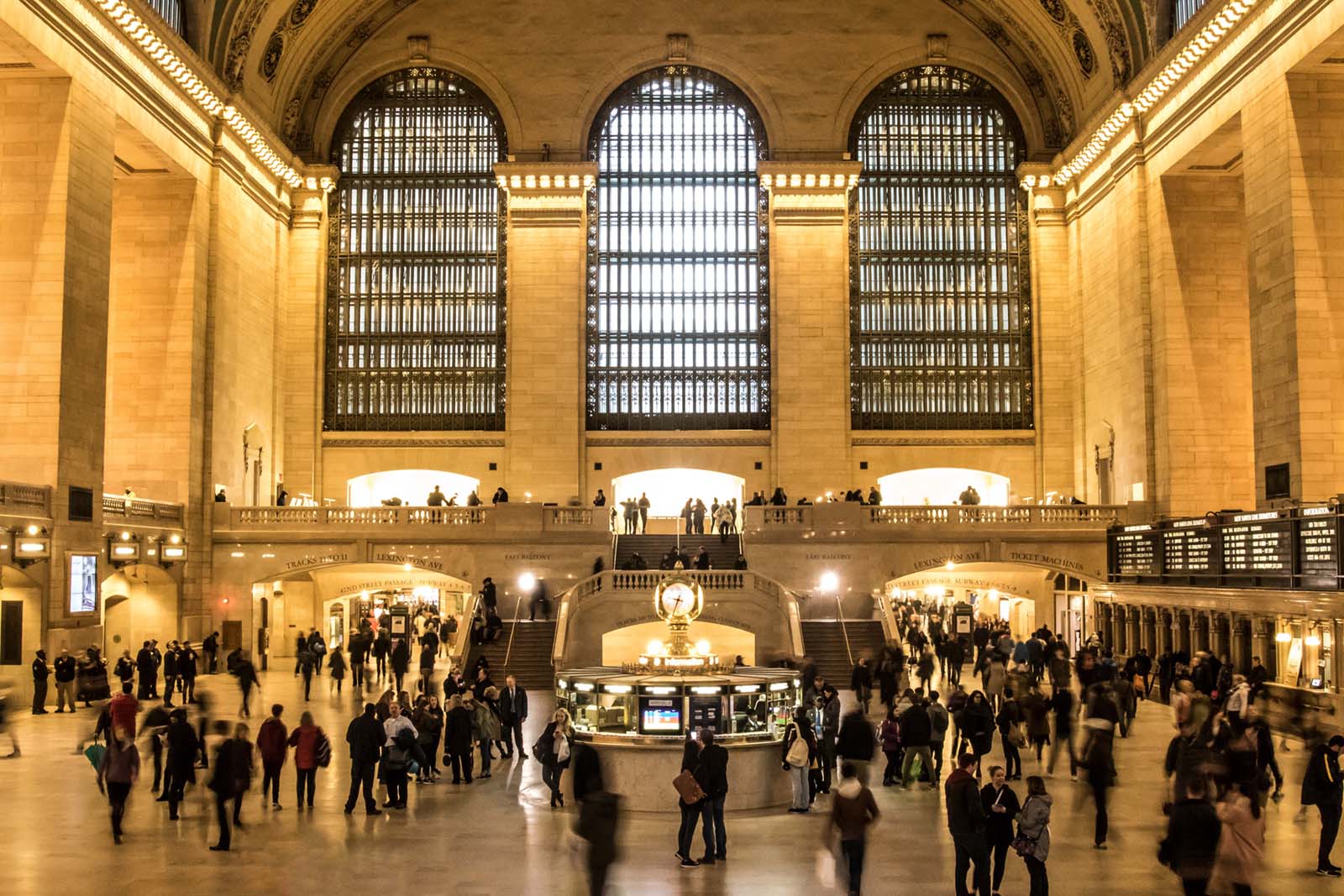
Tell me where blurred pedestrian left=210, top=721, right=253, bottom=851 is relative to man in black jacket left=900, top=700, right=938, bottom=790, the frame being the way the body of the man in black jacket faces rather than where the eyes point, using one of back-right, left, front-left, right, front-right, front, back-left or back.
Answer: back-left

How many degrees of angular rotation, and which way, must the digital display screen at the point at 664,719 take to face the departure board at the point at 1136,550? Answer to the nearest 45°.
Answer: approximately 135° to its left

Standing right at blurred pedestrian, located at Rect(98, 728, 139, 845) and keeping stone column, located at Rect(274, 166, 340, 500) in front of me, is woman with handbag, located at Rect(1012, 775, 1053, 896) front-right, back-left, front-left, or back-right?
back-right

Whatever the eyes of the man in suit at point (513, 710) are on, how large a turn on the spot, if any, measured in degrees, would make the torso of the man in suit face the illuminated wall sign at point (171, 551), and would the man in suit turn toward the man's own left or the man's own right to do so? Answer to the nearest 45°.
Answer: approximately 135° to the man's own right

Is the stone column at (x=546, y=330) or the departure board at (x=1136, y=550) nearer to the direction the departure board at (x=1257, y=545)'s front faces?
the stone column

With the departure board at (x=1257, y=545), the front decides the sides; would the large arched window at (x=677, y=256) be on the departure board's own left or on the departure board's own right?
on the departure board's own right

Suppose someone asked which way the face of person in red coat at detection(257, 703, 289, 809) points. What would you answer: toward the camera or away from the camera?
away from the camera

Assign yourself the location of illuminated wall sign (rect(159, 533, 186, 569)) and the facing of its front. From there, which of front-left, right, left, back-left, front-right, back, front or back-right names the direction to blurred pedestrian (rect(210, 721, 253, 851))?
front-right

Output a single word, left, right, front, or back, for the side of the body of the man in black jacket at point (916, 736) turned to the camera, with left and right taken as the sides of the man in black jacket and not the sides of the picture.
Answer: back

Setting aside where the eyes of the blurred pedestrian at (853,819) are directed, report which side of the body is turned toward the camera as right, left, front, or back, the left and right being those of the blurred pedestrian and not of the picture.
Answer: back

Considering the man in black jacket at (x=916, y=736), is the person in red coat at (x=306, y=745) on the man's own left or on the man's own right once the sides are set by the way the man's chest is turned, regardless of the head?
on the man's own left

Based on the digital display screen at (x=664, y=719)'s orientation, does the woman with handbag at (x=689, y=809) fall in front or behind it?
in front
